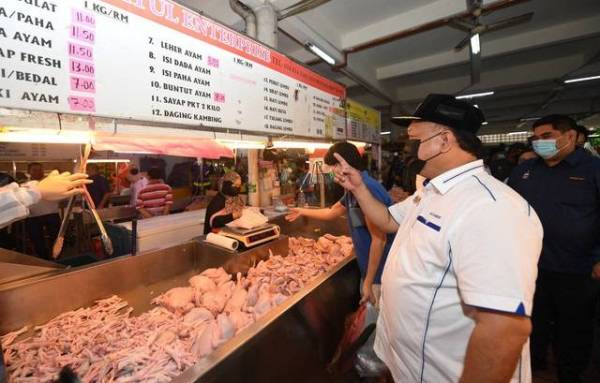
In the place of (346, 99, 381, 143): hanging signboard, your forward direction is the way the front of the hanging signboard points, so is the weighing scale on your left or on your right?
on your right

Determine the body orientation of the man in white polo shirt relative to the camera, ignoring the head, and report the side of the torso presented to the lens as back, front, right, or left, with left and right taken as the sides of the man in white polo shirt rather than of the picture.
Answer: left

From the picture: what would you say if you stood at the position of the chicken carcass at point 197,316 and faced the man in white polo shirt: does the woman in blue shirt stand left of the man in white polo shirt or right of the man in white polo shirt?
left

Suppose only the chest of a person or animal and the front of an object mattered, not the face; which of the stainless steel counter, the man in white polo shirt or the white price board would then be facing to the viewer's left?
the man in white polo shirt

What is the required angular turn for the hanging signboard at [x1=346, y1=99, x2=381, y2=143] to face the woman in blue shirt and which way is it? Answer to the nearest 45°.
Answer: approximately 45° to its right

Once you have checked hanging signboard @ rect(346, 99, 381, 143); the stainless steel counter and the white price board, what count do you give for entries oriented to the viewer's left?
0

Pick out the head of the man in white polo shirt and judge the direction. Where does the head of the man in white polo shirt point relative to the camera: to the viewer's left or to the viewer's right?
to the viewer's left

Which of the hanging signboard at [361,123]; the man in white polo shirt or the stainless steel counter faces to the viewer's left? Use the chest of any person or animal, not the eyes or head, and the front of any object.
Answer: the man in white polo shirt

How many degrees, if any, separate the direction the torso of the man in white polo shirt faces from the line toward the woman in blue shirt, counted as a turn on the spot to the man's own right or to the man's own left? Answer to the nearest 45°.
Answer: approximately 45° to the man's own right

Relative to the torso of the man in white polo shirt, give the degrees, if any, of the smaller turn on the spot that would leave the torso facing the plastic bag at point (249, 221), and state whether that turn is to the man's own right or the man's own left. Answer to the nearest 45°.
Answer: approximately 45° to the man's own right

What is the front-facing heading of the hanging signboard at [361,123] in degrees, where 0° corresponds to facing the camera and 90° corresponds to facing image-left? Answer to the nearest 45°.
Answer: approximately 315°

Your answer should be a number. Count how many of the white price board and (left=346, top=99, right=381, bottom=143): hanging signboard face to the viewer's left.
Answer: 0

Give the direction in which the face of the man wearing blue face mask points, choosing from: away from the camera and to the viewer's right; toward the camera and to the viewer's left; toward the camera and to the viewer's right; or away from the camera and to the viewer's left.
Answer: toward the camera and to the viewer's left
